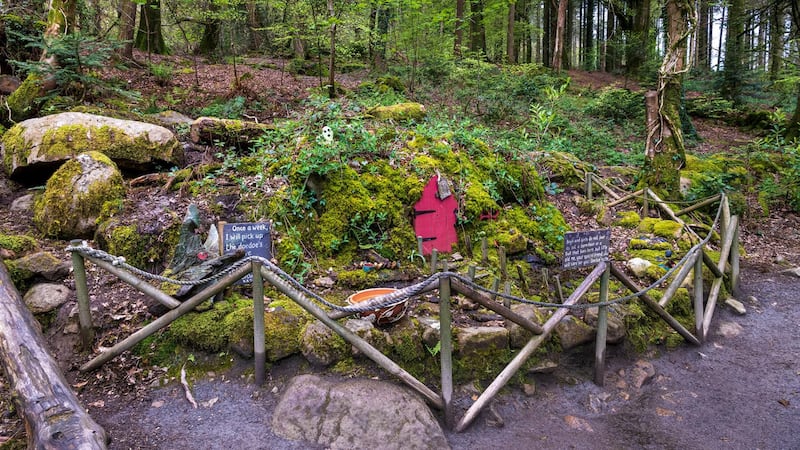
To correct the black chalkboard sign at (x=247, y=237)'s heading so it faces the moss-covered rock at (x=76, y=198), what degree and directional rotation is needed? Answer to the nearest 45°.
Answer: approximately 135° to its right

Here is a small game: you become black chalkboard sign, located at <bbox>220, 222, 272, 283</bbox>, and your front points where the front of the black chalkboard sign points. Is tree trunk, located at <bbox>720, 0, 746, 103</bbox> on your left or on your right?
on your left

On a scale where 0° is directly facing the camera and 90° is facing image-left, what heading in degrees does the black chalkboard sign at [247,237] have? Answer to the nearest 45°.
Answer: approximately 0°

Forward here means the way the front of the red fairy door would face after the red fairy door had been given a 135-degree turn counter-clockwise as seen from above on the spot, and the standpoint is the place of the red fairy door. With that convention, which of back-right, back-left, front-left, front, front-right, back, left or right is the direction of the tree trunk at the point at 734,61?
front

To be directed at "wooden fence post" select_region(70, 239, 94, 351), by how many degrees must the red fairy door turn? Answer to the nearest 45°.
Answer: approximately 45° to its right

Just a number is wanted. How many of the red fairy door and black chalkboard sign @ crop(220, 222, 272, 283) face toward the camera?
2

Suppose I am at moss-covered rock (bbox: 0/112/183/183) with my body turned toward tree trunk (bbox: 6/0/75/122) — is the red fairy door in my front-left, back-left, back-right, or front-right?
back-right

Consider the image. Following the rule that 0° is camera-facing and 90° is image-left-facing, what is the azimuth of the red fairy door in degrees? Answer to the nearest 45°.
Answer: approximately 0°

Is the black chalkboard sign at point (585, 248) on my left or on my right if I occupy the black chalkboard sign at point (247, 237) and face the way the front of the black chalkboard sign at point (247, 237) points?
on my left

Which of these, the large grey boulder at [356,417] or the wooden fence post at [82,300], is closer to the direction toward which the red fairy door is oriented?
the large grey boulder

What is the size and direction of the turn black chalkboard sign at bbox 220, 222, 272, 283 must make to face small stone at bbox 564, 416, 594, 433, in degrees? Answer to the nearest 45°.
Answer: approximately 45° to its left

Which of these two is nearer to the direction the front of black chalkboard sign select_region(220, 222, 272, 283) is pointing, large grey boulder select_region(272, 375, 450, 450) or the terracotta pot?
the large grey boulder
